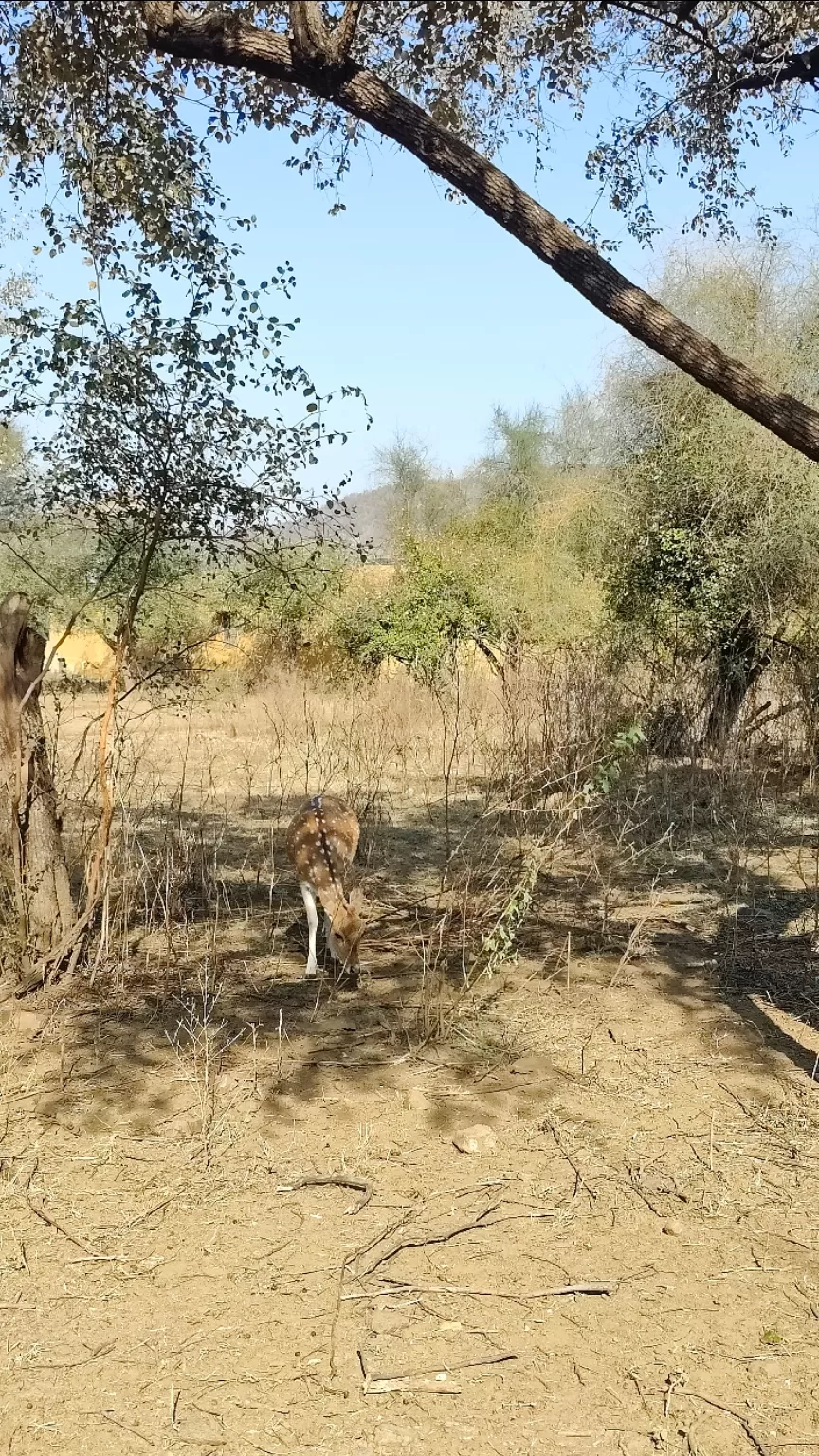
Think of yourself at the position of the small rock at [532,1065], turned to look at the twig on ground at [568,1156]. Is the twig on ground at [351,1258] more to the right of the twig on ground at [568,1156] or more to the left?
right

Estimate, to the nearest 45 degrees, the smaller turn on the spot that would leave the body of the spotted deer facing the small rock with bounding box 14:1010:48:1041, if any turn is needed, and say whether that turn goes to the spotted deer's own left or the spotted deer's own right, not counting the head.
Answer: approximately 45° to the spotted deer's own right

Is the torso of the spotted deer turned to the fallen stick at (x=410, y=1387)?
yes

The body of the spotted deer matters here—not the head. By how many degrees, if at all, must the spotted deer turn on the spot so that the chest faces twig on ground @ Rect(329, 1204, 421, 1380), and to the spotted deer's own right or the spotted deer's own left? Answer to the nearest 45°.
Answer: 0° — it already faces it

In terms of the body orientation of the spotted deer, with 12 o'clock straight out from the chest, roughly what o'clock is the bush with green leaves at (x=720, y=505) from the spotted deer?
The bush with green leaves is roughly at 7 o'clock from the spotted deer.

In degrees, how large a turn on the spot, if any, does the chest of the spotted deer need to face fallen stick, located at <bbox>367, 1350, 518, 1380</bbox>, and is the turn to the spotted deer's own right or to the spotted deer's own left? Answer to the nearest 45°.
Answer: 0° — it already faces it

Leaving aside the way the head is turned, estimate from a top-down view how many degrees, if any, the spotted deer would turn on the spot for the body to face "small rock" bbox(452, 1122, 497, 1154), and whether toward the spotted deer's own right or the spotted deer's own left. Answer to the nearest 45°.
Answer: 0° — it already faces it

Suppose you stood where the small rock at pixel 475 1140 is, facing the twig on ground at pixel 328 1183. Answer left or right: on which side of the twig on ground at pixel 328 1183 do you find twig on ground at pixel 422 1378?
left

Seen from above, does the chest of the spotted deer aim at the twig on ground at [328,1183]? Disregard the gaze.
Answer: yes

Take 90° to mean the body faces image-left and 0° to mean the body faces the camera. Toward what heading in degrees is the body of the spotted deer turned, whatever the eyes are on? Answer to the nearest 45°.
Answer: approximately 0°

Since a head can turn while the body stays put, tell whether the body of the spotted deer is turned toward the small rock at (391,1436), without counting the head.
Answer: yes

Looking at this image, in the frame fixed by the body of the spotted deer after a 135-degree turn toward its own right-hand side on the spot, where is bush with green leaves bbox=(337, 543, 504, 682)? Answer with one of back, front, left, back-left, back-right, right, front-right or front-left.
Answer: front-right

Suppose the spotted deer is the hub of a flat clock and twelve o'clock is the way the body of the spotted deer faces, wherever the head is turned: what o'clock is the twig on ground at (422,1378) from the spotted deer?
The twig on ground is roughly at 12 o'clock from the spotted deer.
